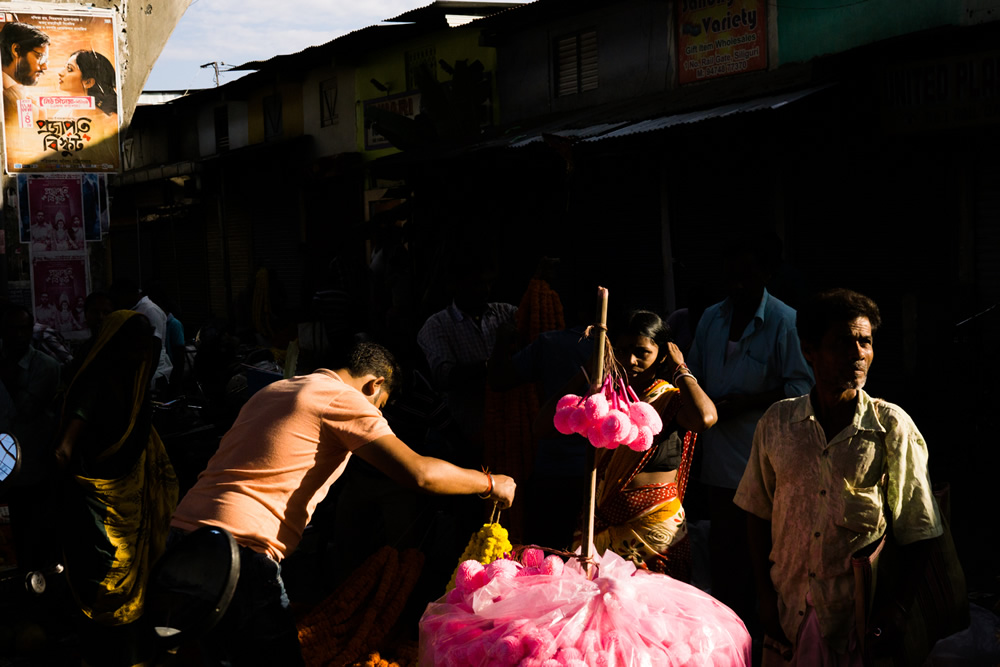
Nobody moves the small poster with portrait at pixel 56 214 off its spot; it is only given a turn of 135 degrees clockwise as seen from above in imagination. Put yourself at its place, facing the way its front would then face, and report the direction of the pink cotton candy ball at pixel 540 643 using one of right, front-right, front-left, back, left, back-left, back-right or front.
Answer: back-left

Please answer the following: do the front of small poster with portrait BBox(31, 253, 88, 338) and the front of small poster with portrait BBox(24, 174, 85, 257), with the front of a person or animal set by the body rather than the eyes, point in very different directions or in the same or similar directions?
same or similar directions

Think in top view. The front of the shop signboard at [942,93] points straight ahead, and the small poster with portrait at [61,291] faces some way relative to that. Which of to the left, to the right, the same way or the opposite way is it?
to the left

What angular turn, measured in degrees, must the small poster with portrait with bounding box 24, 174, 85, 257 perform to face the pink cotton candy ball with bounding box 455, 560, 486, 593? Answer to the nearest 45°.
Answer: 0° — it already faces it

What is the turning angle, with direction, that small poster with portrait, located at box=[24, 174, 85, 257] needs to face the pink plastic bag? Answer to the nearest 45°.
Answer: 0° — it already faces it

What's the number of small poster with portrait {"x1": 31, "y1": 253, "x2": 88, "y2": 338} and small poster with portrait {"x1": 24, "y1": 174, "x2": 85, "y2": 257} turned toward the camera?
2

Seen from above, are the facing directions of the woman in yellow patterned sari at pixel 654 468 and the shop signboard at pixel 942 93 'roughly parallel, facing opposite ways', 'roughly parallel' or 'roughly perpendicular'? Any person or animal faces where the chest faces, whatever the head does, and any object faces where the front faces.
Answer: roughly parallel

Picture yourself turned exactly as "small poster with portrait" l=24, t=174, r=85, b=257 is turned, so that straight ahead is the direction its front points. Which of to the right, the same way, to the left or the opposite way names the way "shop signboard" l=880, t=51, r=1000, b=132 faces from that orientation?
to the right

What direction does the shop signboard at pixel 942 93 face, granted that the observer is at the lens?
facing the viewer and to the left of the viewer

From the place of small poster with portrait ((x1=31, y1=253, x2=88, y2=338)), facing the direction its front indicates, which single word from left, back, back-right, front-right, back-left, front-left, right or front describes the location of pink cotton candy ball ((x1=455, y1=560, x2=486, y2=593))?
front

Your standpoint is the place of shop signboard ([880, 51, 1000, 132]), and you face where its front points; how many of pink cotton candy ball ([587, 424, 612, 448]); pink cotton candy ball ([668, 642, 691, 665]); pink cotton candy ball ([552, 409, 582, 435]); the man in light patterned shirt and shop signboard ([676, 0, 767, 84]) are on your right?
1

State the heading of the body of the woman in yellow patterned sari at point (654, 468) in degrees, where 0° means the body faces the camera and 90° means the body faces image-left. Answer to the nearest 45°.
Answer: approximately 45°

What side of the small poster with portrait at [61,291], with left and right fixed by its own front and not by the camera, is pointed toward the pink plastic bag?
front

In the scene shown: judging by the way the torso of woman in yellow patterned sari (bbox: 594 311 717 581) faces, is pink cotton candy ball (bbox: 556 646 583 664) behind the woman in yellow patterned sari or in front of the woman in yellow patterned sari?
in front

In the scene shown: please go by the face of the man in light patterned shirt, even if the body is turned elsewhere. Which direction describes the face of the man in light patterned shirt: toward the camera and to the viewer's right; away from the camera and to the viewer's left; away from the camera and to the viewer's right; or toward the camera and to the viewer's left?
toward the camera and to the viewer's right

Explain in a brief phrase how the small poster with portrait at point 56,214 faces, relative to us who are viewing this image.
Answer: facing the viewer

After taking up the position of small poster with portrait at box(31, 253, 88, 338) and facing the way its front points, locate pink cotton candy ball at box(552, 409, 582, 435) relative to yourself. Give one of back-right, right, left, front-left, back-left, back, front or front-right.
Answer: front

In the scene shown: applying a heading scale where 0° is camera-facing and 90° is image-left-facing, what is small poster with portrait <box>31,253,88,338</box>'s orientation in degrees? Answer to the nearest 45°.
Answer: approximately 0°

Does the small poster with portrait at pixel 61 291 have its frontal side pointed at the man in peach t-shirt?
yes
